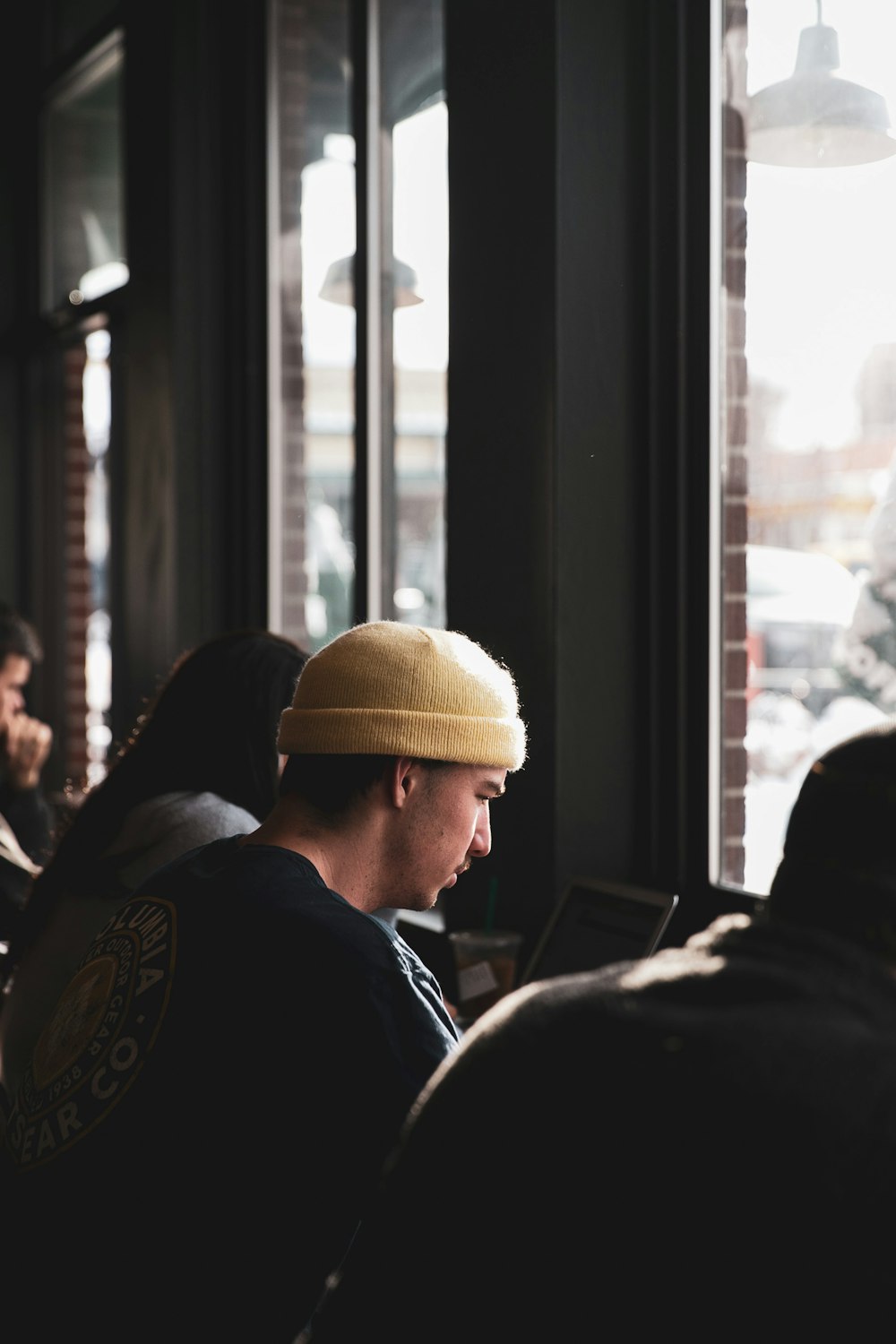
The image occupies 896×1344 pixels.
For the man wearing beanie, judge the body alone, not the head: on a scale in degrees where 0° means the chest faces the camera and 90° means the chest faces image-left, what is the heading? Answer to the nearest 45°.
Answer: approximately 225°

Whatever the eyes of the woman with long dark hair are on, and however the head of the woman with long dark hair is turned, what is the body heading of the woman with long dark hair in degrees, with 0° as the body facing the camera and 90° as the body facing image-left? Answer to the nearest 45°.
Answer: approximately 225°

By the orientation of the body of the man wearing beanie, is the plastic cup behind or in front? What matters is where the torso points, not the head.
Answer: in front

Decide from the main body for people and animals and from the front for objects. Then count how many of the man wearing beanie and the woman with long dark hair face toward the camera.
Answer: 0

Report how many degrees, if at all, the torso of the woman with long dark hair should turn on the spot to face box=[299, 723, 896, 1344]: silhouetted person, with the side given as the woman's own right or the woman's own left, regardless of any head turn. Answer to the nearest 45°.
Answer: approximately 135° to the woman's own right

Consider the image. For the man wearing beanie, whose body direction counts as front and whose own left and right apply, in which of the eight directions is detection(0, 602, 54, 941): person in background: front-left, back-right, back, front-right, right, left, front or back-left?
front-left

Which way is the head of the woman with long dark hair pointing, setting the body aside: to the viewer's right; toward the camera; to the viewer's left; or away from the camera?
away from the camera

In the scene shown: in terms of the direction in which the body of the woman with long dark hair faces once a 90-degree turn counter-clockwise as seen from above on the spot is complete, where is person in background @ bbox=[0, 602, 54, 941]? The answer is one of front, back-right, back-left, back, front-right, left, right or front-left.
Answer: front-right

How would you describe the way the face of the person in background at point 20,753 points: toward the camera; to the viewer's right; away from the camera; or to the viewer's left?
to the viewer's right
